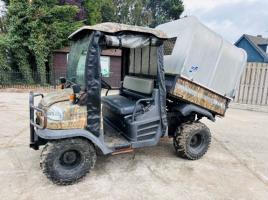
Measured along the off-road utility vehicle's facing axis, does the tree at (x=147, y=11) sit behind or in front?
behind

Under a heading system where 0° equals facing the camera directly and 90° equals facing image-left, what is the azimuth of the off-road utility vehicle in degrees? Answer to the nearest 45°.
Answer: approximately 45°

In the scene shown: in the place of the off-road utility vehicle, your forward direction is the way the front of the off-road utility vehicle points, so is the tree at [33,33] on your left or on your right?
on your right

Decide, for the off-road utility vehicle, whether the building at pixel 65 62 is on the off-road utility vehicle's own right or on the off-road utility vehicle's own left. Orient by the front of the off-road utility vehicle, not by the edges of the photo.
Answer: on the off-road utility vehicle's own right

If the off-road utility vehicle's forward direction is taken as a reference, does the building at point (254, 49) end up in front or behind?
behind

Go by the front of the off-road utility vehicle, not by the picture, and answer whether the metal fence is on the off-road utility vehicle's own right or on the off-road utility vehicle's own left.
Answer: on the off-road utility vehicle's own right
